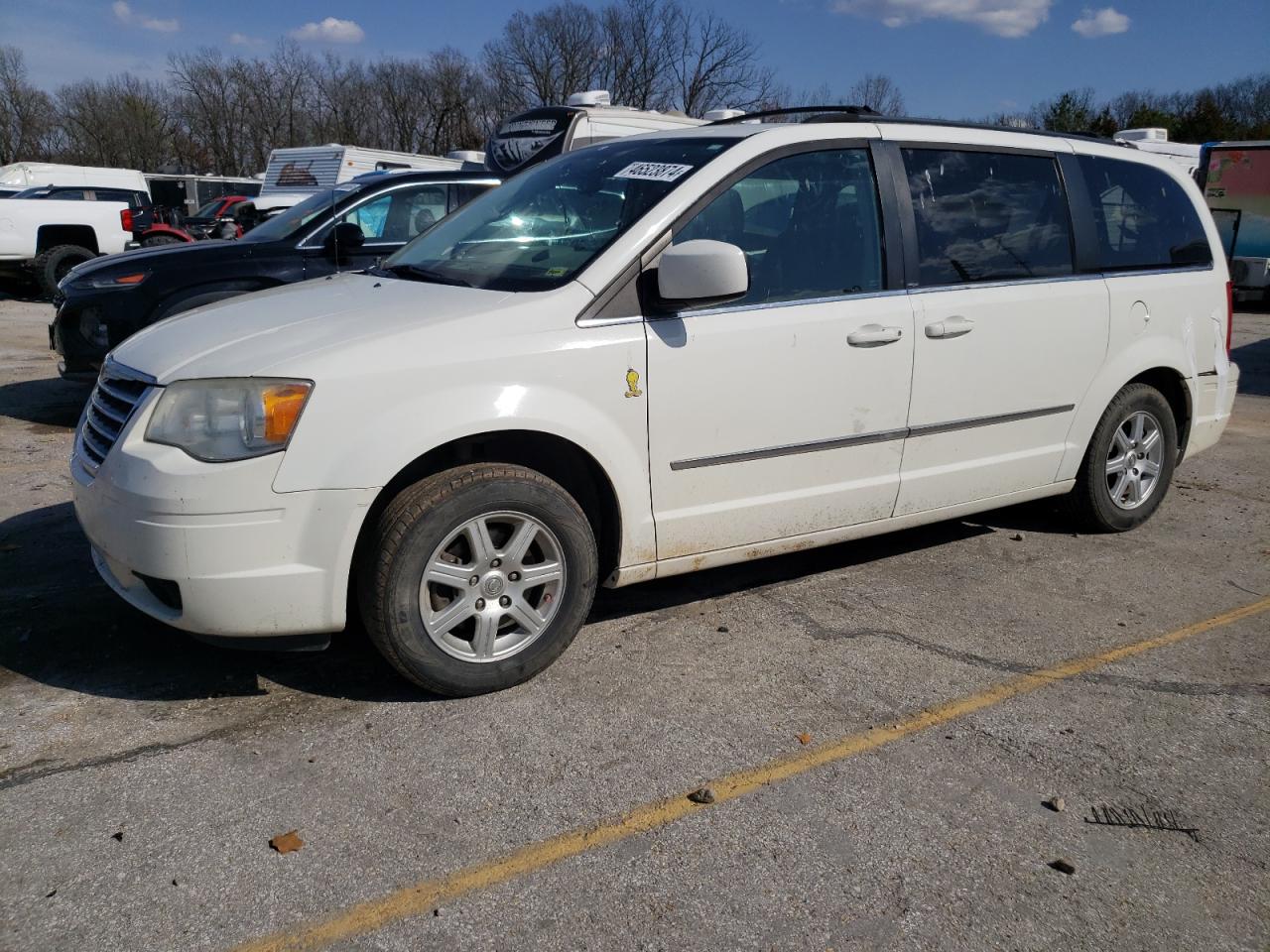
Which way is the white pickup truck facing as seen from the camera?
to the viewer's left

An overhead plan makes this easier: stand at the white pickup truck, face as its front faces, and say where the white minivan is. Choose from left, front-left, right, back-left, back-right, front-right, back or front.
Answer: left

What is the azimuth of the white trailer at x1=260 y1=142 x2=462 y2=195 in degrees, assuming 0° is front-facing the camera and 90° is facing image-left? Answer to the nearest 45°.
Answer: approximately 45°

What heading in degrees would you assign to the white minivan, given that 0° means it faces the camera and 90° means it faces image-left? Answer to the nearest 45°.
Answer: approximately 45°

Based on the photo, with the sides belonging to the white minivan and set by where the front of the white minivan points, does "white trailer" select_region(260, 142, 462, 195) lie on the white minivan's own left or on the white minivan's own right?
on the white minivan's own right

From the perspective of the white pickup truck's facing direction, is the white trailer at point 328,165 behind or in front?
behind

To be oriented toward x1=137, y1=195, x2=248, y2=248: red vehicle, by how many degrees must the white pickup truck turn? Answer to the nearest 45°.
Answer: approximately 135° to its right
